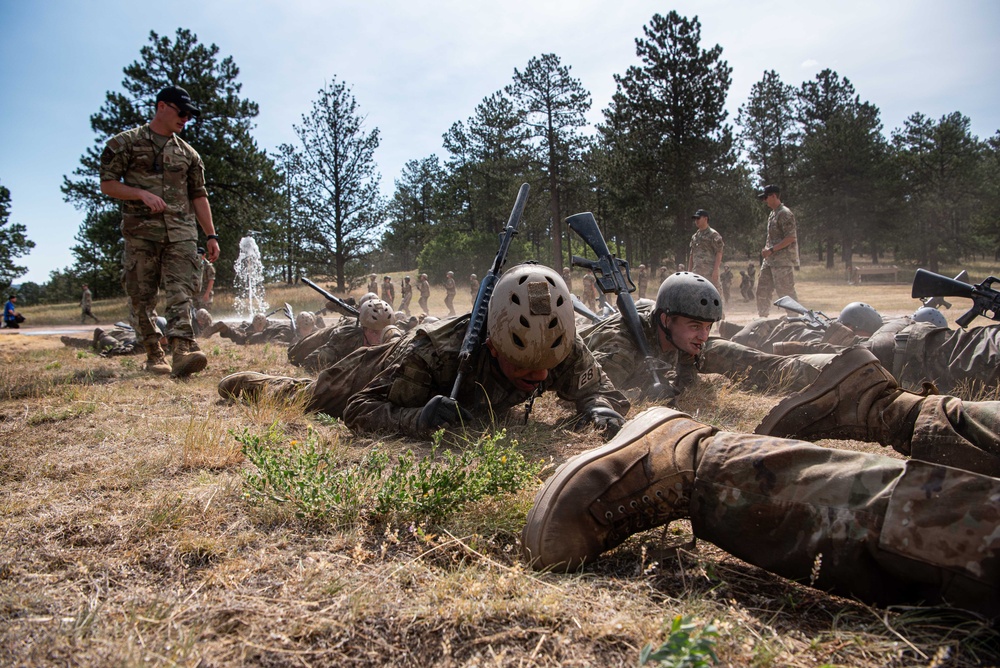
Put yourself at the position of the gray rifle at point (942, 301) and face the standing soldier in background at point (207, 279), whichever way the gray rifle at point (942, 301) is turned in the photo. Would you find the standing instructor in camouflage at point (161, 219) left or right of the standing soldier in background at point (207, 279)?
left

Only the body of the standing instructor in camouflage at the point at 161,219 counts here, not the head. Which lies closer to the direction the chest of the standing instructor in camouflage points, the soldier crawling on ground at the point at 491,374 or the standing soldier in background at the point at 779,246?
the soldier crawling on ground

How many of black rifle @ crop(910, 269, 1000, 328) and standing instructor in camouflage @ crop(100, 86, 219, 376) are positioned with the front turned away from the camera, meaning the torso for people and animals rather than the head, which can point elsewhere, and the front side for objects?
0

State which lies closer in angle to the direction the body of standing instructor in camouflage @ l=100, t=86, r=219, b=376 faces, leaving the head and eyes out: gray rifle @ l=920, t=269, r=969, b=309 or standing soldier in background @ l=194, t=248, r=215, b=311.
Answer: the gray rifle

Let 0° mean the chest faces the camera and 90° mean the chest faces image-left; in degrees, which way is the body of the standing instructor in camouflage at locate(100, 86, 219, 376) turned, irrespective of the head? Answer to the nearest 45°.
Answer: approximately 315°
